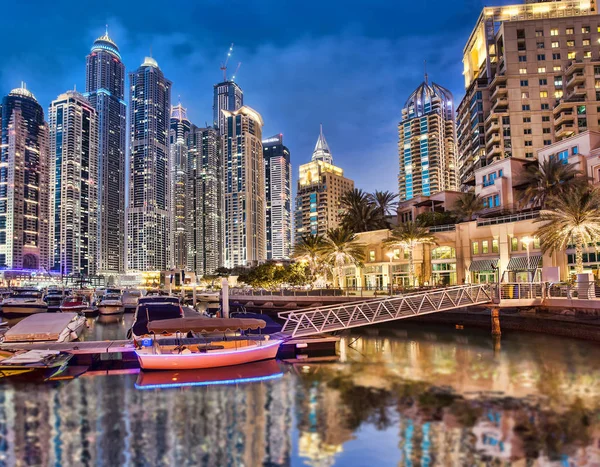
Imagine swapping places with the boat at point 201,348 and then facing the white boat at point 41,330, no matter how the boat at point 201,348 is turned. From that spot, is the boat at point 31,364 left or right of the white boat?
left

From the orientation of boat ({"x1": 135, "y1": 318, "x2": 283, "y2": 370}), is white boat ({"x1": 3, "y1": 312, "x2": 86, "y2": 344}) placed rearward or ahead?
rearward

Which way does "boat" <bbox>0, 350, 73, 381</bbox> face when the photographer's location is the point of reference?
facing to the right of the viewer

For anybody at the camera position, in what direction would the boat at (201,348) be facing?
facing to the right of the viewer

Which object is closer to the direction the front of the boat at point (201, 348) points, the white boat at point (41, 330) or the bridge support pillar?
the bridge support pillar

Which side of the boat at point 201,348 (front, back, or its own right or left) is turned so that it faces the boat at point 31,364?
back

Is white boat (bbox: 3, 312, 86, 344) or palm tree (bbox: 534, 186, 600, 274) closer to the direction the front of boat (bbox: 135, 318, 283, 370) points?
the palm tree

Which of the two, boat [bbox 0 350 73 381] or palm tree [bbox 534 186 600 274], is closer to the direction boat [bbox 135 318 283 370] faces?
the palm tree

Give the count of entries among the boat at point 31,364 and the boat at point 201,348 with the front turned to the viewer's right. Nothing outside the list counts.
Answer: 2
